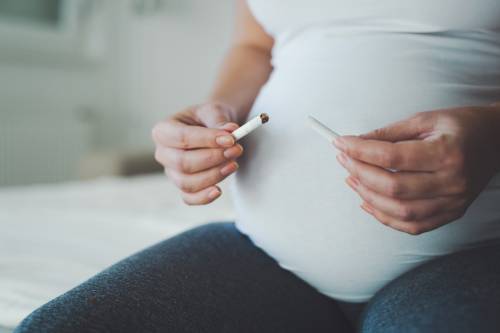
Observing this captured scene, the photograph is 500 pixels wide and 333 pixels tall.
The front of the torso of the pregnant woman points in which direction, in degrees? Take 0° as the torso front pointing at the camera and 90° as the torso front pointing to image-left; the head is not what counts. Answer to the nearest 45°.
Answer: approximately 45°
